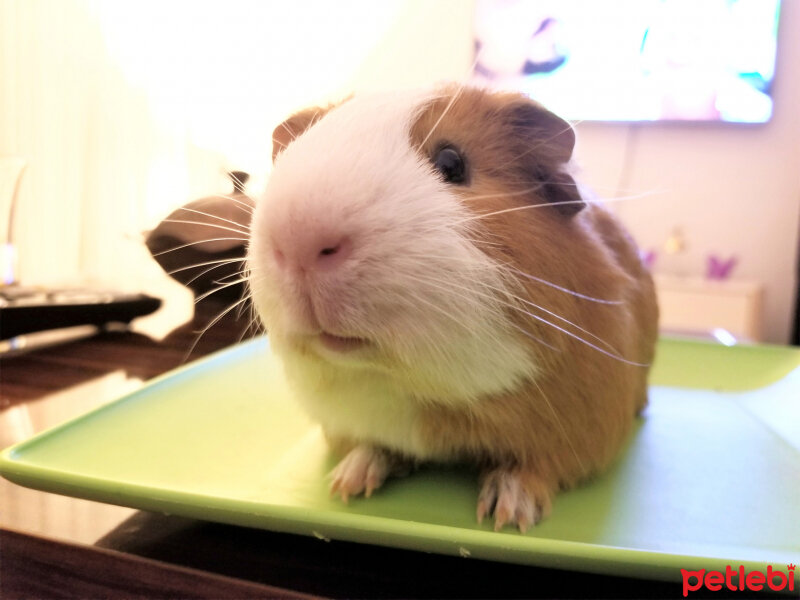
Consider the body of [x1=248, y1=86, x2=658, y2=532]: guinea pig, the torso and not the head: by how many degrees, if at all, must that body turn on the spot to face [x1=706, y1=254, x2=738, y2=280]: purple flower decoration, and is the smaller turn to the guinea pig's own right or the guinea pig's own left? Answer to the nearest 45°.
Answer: approximately 180°

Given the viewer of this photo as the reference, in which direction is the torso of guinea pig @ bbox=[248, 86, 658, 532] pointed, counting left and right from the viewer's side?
facing the viewer and to the left of the viewer
